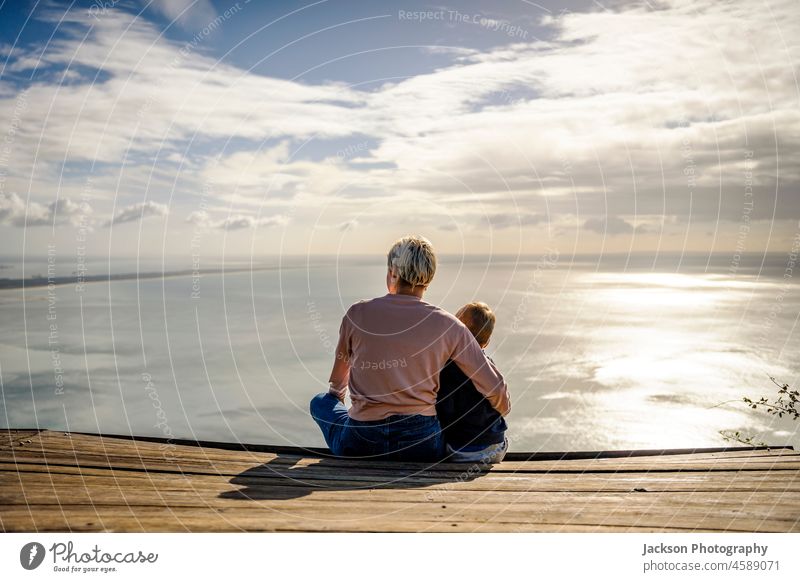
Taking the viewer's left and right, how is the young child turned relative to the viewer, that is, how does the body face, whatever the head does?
facing away from the viewer
